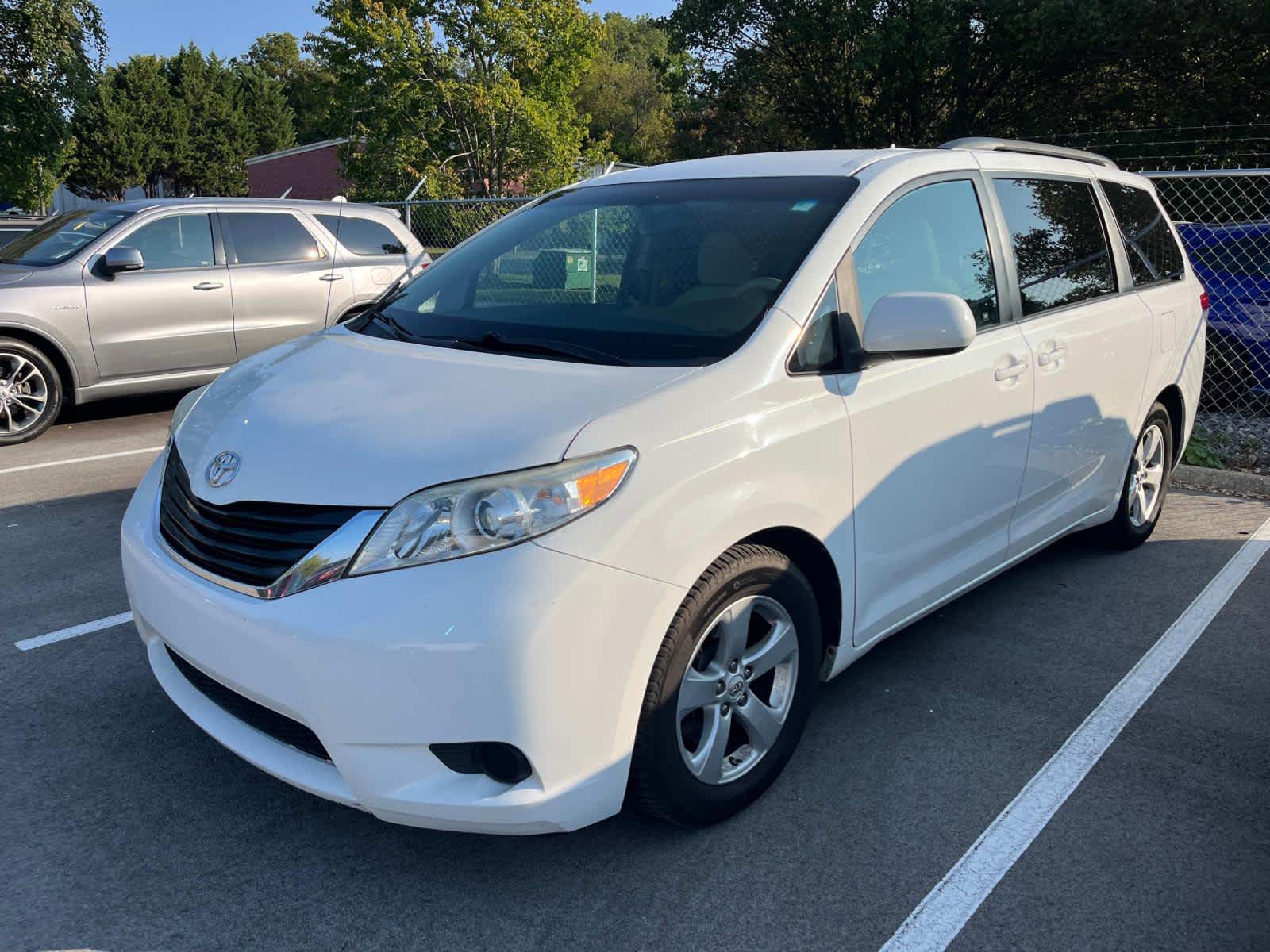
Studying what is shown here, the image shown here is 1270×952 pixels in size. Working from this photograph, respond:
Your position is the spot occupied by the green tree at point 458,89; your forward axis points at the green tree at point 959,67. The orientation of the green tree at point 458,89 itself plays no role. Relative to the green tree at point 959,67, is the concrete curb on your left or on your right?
right

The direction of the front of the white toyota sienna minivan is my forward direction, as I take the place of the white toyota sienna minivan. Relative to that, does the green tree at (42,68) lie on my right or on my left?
on my right

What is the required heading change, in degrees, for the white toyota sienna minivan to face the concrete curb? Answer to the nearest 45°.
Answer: approximately 180°

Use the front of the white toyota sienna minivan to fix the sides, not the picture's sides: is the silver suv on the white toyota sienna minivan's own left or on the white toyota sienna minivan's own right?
on the white toyota sienna minivan's own right

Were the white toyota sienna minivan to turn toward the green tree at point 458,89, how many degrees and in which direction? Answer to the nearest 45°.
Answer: approximately 135° to its right

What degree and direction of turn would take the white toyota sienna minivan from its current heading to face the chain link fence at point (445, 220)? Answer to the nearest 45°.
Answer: approximately 135° to its right

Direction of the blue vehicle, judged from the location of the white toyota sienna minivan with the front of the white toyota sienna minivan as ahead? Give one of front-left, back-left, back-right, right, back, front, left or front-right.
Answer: back

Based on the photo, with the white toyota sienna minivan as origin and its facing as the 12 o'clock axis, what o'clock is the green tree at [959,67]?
The green tree is roughly at 5 o'clock from the white toyota sienna minivan.

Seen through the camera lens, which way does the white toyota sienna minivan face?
facing the viewer and to the left of the viewer
